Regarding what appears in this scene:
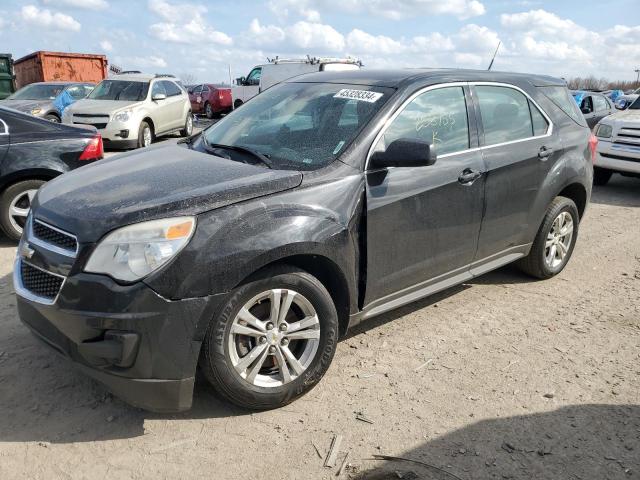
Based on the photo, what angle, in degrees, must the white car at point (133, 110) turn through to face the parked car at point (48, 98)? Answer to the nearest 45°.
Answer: approximately 90° to its right

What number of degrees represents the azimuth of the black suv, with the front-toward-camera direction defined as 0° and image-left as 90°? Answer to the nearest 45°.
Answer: approximately 45°

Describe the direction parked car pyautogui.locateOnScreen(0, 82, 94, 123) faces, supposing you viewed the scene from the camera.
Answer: facing the viewer and to the left of the viewer

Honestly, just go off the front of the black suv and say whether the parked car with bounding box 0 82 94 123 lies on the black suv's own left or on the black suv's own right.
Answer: on the black suv's own right

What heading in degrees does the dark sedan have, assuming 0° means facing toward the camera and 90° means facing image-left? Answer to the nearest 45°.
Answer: approximately 90°

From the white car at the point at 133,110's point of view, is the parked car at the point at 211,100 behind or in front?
behind

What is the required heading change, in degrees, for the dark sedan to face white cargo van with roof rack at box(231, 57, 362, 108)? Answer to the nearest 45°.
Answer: approximately 135° to its right

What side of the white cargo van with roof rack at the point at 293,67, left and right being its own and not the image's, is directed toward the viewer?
left

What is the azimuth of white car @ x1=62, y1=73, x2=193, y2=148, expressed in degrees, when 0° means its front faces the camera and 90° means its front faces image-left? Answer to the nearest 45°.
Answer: approximately 45°

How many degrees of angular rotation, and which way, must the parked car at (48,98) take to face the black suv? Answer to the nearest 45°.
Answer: approximately 45° to its left

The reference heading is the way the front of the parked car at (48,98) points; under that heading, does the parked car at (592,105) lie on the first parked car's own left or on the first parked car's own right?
on the first parked car's own left

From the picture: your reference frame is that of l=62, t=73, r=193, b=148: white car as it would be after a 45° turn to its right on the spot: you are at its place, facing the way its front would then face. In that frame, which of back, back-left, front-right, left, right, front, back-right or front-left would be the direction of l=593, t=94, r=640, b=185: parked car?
back-left
